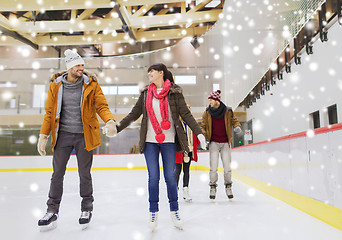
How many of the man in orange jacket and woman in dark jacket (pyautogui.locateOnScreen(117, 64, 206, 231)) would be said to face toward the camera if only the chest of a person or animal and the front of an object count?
2

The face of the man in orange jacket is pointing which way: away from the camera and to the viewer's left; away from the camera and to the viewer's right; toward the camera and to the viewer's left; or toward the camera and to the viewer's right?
toward the camera and to the viewer's right

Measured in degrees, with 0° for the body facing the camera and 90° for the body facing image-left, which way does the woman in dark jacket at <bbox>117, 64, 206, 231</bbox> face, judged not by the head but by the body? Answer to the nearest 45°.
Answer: approximately 0°

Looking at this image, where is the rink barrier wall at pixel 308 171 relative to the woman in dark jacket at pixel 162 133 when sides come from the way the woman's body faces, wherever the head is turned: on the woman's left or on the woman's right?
on the woman's left

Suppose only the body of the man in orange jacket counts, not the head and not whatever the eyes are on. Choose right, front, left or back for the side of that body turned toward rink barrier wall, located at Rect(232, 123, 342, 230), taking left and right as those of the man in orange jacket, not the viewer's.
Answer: left
